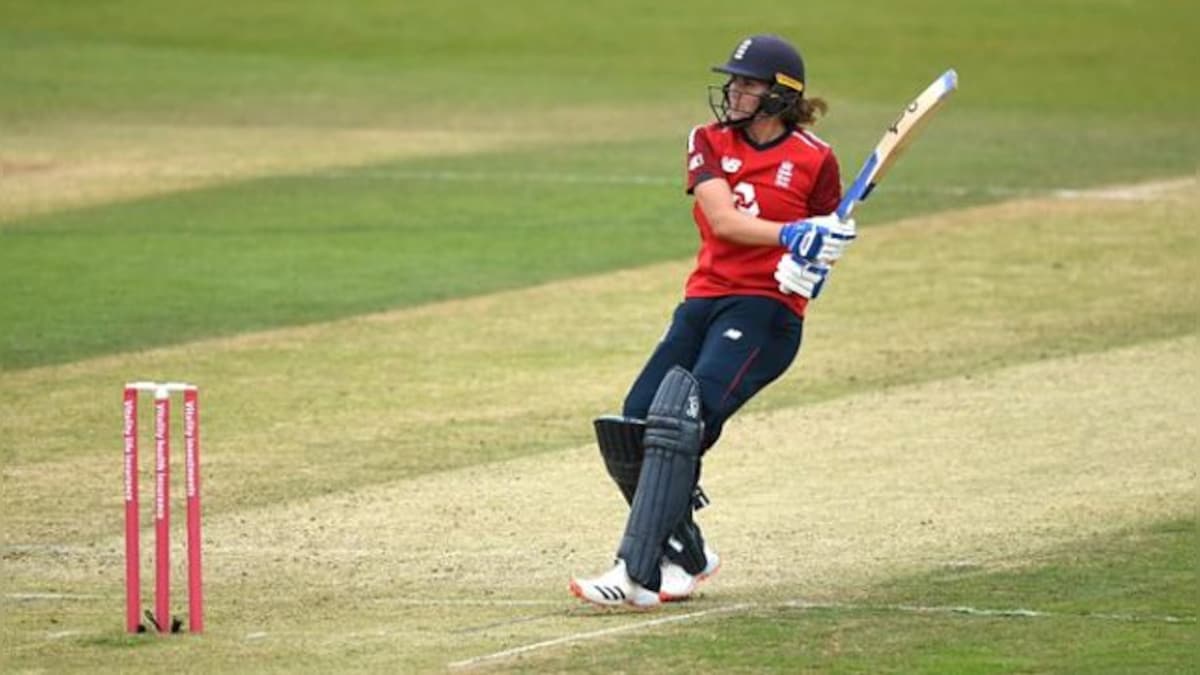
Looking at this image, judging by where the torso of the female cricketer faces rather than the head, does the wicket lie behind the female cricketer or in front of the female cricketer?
in front

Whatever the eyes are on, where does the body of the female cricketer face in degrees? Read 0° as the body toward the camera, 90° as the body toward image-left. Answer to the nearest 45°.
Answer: approximately 45°
